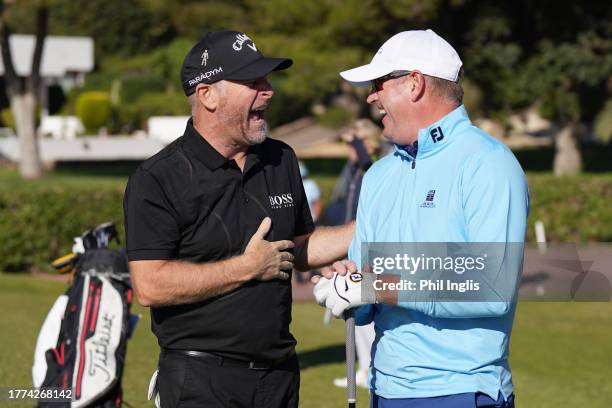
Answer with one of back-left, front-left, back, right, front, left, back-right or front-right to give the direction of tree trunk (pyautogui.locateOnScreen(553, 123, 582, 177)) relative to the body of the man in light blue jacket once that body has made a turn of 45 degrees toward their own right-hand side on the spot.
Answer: right

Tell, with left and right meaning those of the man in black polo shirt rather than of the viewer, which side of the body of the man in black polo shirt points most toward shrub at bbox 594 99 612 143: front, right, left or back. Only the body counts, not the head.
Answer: left

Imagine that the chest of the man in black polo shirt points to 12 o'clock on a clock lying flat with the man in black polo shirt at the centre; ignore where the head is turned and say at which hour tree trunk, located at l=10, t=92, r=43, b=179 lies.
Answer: The tree trunk is roughly at 7 o'clock from the man in black polo shirt.

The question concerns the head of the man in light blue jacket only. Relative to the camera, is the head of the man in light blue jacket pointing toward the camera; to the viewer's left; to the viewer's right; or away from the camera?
to the viewer's left

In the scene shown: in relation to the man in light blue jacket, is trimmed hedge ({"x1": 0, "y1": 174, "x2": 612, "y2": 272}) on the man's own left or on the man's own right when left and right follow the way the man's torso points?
on the man's own right

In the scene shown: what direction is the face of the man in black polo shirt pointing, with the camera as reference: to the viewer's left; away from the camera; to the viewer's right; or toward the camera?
to the viewer's right

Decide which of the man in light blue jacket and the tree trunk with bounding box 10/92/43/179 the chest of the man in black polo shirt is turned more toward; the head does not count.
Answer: the man in light blue jacket

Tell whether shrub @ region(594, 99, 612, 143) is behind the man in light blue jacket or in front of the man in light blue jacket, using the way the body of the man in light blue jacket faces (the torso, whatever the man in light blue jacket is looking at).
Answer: behind

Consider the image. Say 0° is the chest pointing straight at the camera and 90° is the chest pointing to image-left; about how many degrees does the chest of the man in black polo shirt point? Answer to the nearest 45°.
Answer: approximately 315°

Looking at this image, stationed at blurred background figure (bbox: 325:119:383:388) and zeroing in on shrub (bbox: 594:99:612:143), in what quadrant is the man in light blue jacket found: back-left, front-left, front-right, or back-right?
back-right

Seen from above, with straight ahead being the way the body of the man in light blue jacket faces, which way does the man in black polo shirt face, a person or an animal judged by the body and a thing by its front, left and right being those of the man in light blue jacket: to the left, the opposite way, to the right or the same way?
to the left
